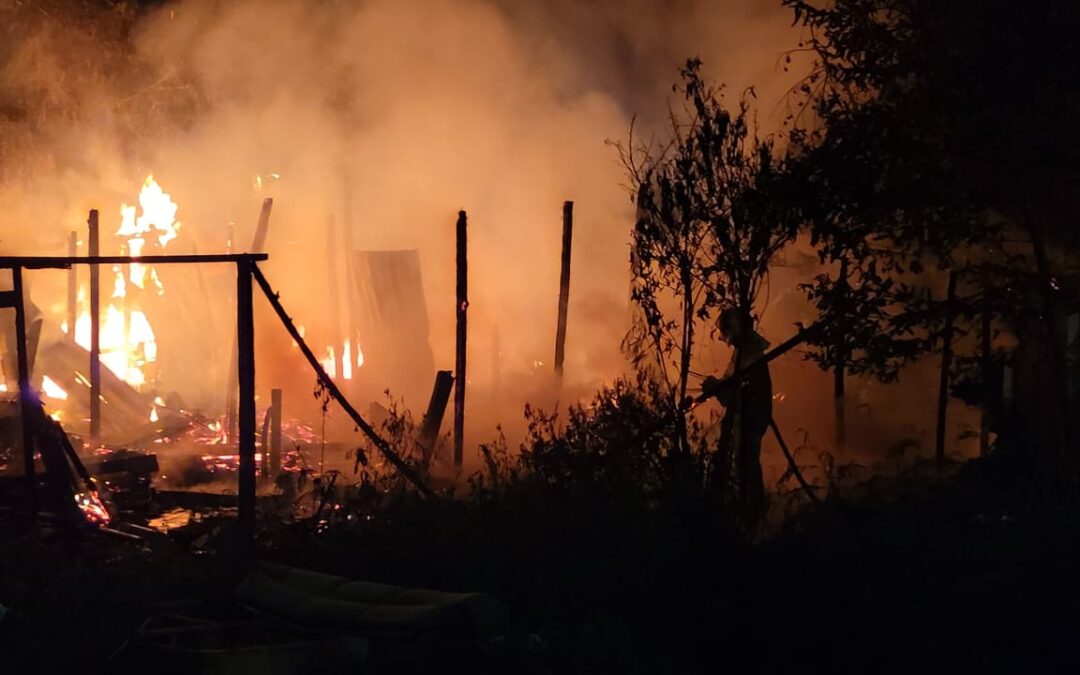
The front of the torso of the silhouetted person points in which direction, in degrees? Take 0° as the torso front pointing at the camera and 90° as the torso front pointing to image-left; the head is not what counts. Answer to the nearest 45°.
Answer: approximately 90°

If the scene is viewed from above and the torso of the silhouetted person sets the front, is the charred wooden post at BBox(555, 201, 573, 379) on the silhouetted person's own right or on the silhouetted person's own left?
on the silhouetted person's own right

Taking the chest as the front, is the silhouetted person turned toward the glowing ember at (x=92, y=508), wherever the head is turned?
yes

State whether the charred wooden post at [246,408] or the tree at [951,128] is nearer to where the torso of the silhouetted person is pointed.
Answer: the charred wooden post

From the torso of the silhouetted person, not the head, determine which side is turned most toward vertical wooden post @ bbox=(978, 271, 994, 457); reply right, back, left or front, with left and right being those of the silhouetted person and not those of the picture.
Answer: back

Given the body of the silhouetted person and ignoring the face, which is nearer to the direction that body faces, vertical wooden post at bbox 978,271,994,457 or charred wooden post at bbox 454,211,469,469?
the charred wooden post

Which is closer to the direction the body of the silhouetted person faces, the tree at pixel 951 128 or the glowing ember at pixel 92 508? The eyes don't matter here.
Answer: the glowing ember
